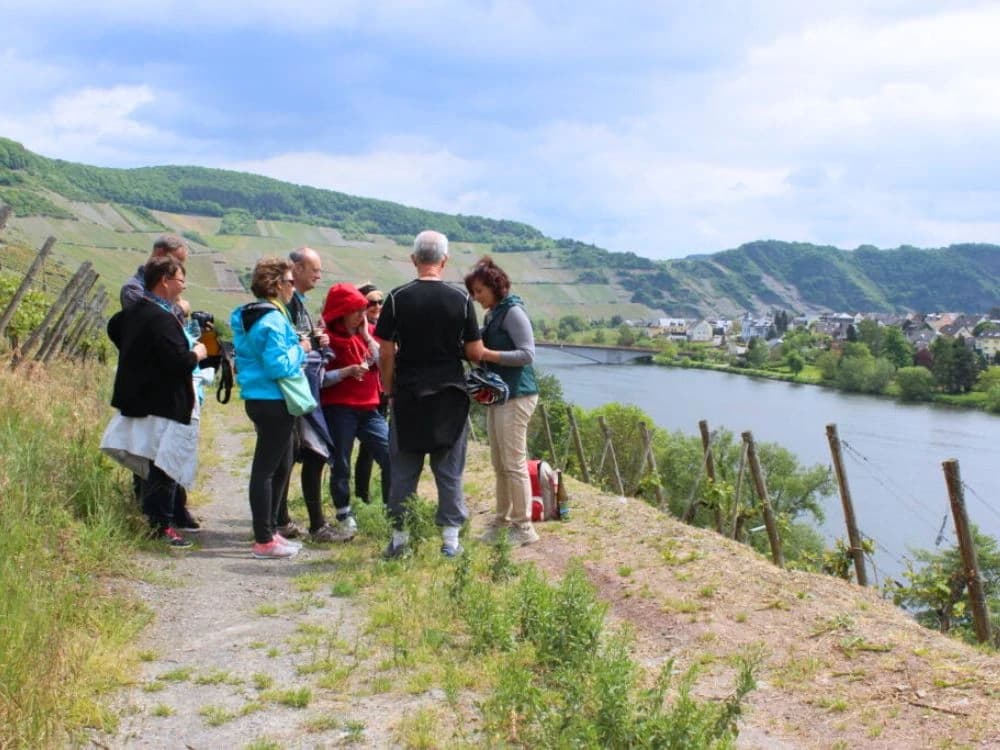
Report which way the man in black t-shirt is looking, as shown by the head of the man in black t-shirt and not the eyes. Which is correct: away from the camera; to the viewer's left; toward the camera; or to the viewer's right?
away from the camera

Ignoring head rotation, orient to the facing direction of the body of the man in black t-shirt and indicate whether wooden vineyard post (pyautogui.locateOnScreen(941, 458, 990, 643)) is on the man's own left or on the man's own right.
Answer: on the man's own right

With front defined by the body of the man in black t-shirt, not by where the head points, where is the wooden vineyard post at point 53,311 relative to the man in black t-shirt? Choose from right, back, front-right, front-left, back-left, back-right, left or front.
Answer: front-left

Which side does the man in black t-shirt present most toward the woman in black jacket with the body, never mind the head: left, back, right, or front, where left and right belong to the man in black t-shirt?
left

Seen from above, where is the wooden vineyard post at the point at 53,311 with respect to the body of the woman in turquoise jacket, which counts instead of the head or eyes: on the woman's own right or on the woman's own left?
on the woman's own left

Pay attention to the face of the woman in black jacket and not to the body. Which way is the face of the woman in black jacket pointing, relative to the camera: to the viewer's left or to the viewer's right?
to the viewer's right

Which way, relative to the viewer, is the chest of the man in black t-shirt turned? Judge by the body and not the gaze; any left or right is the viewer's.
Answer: facing away from the viewer

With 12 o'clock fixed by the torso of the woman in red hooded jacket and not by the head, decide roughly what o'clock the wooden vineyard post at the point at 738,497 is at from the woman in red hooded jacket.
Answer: The wooden vineyard post is roughly at 9 o'clock from the woman in red hooded jacket.

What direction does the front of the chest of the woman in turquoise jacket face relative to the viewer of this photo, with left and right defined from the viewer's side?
facing to the right of the viewer

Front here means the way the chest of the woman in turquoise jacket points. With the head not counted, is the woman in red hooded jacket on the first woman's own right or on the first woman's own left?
on the first woman's own left
